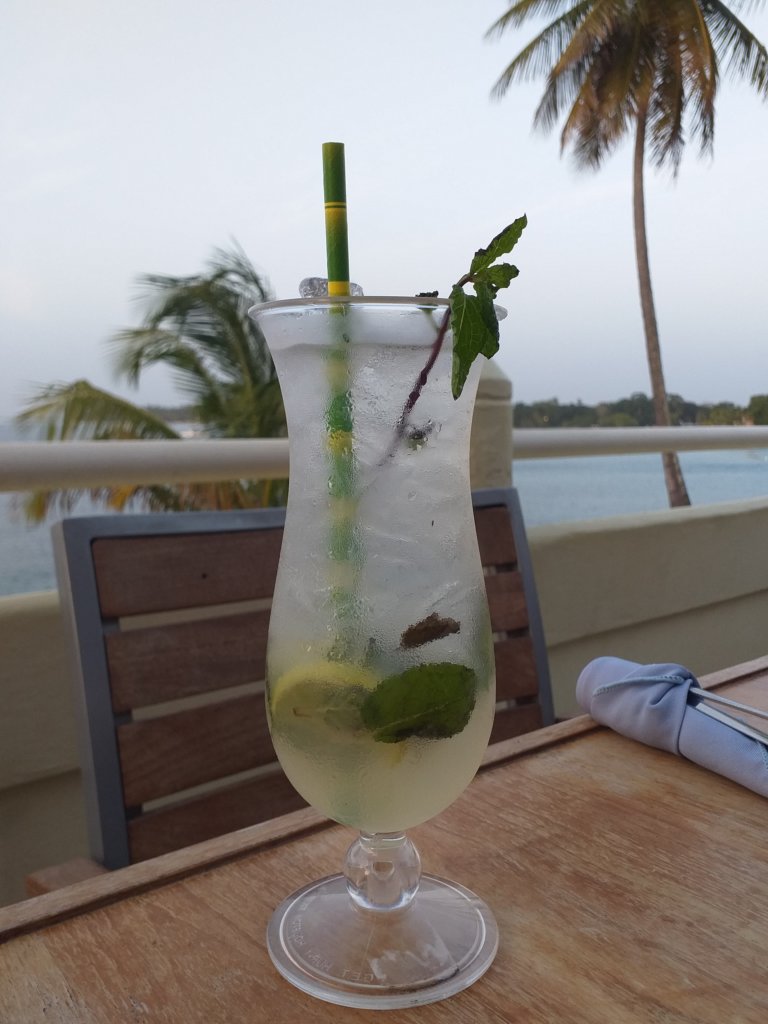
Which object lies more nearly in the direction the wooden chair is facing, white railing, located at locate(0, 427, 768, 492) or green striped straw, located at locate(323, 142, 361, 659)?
the green striped straw

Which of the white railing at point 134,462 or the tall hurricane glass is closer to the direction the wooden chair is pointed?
the tall hurricane glass

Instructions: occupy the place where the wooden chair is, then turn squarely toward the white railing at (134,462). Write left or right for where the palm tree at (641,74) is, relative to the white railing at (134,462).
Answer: right

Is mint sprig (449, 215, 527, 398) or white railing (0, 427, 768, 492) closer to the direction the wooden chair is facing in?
the mint sprig

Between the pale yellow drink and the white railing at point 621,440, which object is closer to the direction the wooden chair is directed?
the pale yellow drink

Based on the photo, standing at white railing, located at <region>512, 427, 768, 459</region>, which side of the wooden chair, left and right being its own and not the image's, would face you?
left

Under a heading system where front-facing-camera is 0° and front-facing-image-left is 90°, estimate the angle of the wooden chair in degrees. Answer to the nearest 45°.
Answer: approximately 315°

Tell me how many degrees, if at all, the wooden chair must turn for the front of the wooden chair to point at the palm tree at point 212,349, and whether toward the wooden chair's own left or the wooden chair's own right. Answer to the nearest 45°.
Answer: approximately 135° to the wooden chair's own left
